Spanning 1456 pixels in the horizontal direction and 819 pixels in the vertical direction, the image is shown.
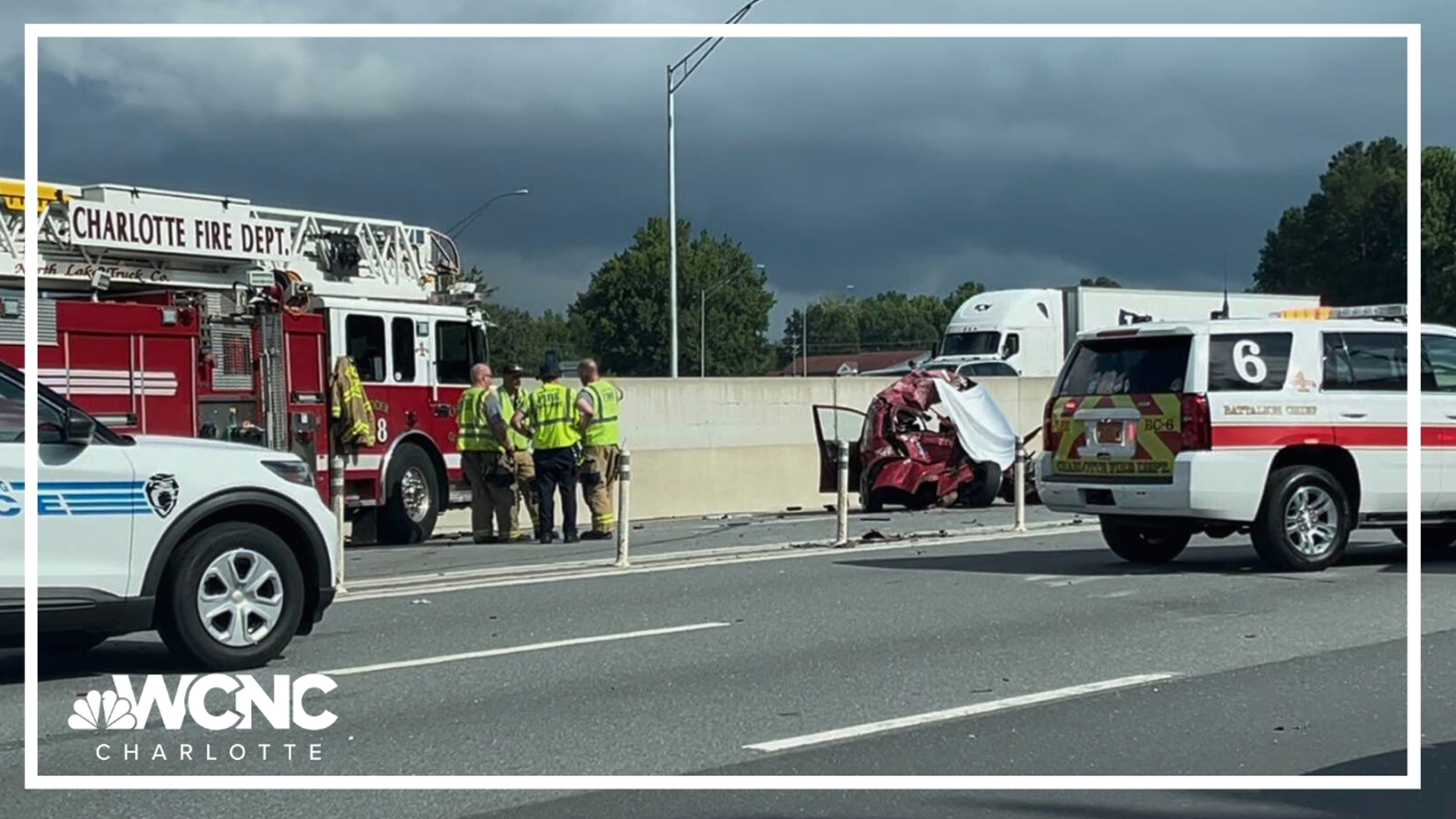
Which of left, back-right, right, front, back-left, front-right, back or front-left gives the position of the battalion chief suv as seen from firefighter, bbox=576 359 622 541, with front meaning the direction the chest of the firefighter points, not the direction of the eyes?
back

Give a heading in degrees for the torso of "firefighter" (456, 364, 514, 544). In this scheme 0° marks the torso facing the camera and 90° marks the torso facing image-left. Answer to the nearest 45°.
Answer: approximately 225°

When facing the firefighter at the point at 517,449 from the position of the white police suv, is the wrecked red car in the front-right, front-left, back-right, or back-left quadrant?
front-right

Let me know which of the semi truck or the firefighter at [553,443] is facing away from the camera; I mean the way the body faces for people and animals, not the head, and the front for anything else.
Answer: the firefighter

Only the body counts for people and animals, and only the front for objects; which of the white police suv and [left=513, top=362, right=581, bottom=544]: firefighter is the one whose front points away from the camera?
the firefighter

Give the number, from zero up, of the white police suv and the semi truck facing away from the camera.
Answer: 0

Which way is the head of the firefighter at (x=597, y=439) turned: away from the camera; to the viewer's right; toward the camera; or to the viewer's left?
to the viewer's left

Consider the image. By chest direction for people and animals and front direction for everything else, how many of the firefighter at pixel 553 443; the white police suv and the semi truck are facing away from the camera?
1

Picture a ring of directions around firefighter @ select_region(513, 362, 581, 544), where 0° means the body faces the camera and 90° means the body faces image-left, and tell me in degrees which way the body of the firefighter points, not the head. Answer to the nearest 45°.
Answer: approximately 180°
